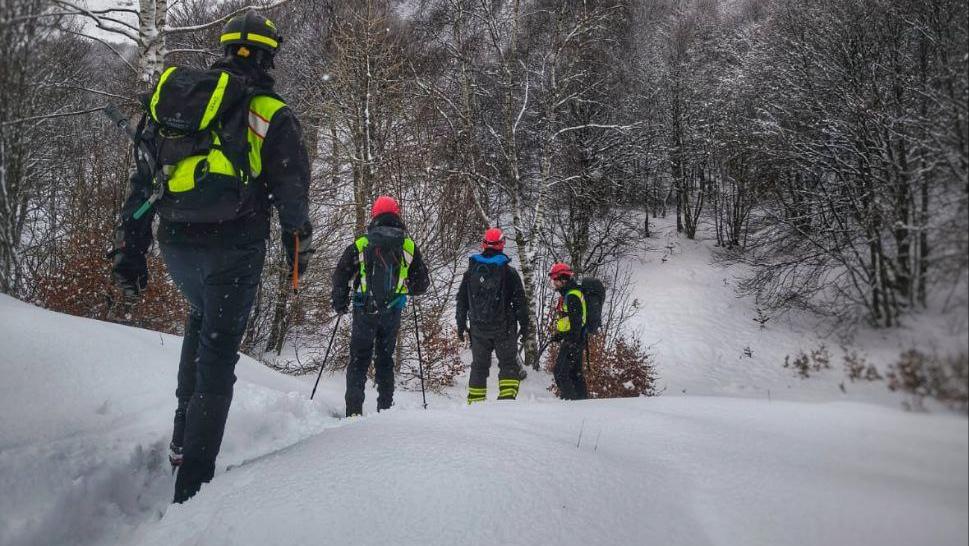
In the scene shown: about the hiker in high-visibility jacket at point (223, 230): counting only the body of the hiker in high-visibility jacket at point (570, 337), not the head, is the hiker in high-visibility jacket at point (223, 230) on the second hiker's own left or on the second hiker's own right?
on the second hiker's own left

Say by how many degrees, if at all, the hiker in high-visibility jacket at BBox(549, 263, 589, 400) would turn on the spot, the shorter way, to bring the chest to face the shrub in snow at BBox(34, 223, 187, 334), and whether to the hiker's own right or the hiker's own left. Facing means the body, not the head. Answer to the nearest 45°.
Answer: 0° — they already face it

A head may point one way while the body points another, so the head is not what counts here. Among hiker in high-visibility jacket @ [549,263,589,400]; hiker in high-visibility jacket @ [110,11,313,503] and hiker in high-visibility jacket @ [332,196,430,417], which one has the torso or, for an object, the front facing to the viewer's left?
hiker in high-visibility jacket @ [549,263,589,400]

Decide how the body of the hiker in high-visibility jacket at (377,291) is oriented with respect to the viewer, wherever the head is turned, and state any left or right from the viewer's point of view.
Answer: facing away from the viewer

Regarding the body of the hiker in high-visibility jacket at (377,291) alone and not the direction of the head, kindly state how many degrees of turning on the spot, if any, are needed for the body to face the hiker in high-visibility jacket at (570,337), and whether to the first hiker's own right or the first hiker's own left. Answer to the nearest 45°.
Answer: approximately 45° to the first hiker's own right

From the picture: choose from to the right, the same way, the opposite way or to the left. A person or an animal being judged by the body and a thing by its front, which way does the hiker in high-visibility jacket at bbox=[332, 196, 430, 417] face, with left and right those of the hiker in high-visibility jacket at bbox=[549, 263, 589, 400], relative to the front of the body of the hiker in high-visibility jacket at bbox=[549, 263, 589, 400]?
to the right

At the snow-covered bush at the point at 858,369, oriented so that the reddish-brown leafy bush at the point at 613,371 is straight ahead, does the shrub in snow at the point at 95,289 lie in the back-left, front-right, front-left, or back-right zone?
front-left

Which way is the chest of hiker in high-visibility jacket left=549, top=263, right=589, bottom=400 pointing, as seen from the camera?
to the viewer's left

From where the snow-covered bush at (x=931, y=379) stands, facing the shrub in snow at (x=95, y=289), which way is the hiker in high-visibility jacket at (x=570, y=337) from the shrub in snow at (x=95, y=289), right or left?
right

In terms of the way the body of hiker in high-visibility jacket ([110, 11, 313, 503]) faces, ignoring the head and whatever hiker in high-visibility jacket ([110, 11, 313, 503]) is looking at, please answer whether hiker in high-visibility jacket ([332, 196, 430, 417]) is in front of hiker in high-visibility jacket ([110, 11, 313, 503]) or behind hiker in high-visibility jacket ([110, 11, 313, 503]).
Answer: in front

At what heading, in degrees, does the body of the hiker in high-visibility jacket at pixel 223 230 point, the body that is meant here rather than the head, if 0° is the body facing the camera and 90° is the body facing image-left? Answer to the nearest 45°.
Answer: approximately 225°

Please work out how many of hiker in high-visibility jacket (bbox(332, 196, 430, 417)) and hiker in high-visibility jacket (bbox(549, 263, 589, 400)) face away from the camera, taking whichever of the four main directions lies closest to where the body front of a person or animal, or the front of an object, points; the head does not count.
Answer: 1

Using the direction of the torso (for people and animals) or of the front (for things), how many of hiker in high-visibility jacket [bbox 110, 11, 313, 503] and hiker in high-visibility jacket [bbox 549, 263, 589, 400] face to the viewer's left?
1

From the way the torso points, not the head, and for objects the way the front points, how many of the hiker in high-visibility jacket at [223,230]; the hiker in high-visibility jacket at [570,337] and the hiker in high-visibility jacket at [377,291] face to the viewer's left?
1

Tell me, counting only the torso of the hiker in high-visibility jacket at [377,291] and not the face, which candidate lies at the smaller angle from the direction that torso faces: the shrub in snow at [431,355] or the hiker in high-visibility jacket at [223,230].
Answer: the shrub in snow

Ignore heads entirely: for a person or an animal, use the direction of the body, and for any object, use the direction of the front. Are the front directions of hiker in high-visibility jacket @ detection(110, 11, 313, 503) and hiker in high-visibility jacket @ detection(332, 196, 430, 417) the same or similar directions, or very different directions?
same or similar directions
